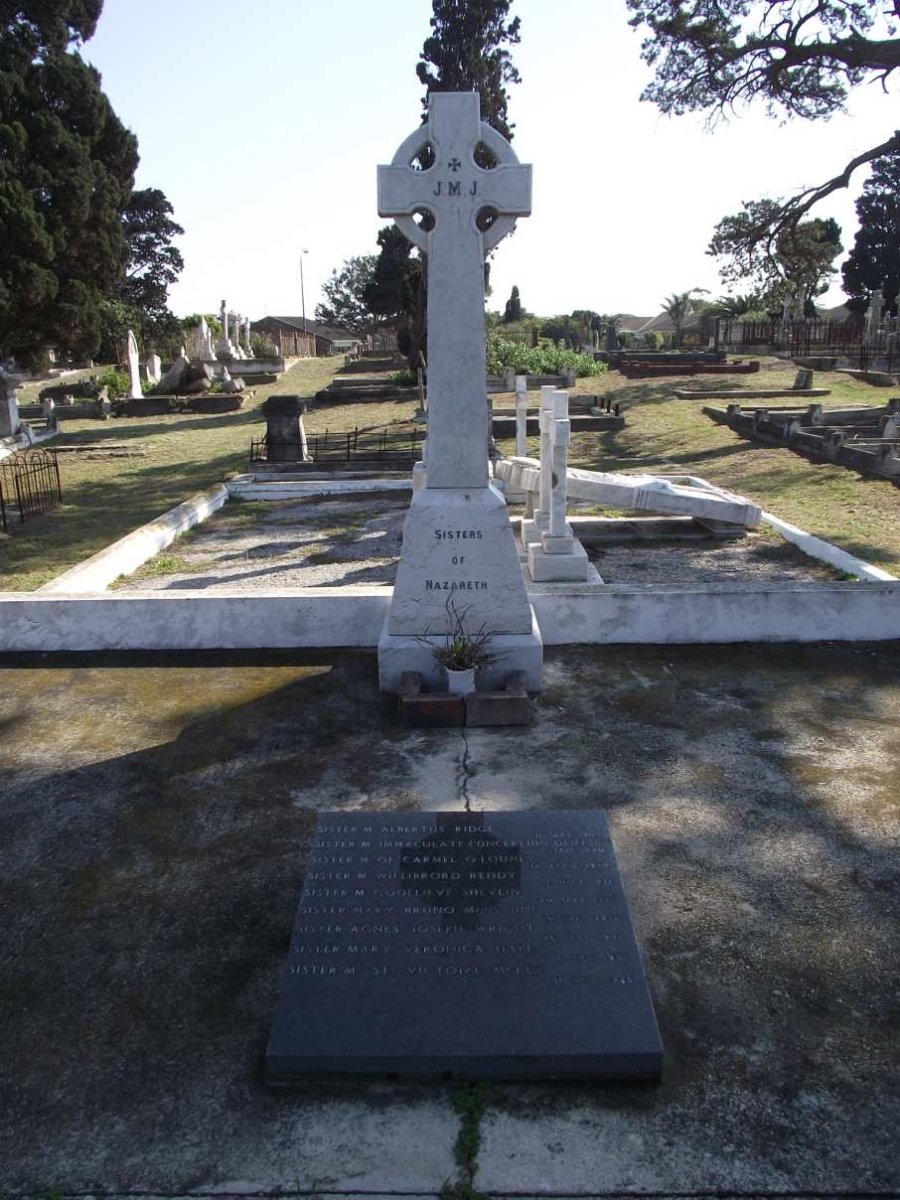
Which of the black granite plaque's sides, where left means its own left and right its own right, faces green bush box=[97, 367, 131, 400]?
back

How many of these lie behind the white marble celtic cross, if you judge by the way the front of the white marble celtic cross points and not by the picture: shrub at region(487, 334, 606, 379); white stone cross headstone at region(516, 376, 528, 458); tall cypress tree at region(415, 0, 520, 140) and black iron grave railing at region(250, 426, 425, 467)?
4

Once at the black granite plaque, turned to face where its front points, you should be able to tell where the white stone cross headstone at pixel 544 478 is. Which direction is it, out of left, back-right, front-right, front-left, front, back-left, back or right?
back

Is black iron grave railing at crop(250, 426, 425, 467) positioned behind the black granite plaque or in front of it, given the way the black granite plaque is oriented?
behind

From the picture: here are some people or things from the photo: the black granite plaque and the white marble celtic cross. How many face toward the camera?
2

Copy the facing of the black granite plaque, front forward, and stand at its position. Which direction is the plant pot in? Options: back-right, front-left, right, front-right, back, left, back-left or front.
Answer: back

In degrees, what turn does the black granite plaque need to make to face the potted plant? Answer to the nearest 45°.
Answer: approximately 180°

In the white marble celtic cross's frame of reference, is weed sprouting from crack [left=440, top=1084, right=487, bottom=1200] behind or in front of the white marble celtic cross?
in front

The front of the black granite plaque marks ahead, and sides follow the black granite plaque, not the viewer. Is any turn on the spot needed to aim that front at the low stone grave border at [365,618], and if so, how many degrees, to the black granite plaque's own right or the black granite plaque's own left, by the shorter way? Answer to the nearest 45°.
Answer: approximately 180°
